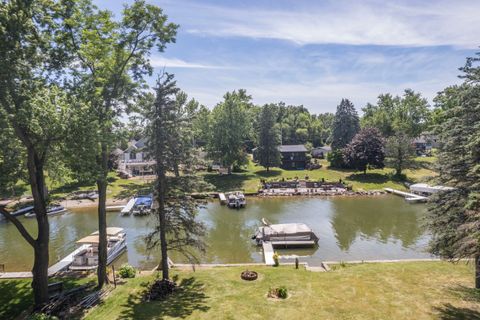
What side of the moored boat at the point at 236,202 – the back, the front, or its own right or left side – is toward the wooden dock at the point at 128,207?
left

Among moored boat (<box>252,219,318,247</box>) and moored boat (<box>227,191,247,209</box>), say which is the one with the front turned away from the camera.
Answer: moored boat (<box>227,191,247,209</box>)

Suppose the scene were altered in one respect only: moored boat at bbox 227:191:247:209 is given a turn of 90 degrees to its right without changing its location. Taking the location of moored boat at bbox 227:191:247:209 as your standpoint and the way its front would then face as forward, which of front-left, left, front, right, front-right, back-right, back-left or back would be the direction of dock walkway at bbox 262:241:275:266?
right

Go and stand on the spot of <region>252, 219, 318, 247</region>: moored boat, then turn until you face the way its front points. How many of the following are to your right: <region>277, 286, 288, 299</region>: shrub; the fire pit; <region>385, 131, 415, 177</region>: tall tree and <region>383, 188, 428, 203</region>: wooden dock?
2

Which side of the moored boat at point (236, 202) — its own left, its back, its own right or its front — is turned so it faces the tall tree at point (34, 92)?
back

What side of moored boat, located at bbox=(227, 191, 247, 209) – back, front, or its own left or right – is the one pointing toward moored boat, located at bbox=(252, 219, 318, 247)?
back

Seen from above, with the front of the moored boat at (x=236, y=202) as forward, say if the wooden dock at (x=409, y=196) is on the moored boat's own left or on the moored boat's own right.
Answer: on the moored boat's own right

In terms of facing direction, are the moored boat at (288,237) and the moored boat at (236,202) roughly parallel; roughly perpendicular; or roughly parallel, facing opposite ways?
roughly perpendicular

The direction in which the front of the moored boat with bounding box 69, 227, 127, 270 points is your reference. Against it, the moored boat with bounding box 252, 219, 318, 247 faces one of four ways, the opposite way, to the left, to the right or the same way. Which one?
to the right

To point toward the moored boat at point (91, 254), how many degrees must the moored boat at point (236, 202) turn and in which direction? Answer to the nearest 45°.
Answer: approximately 135° to its left

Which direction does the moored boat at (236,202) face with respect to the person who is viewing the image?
facing away from the viewer
